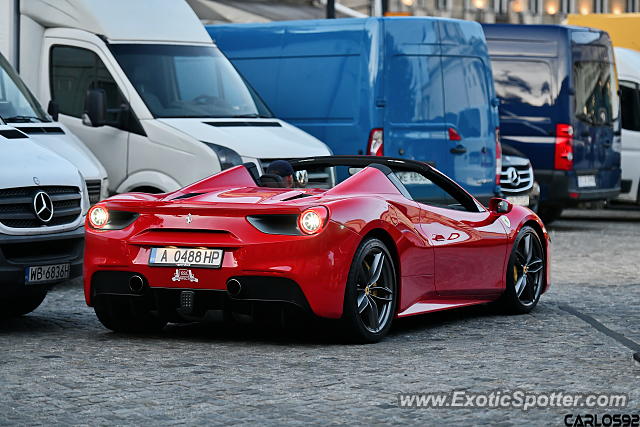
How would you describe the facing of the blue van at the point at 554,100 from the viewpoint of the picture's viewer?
facing away from the viewer and to the left of the viewer

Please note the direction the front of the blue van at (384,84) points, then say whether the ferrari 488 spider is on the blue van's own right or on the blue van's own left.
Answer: on the blue van's own left

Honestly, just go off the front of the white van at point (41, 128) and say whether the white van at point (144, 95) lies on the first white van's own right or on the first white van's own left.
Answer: on the first white van's own left

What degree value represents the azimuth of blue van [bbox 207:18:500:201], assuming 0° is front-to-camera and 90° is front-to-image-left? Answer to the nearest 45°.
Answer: approximately 135°

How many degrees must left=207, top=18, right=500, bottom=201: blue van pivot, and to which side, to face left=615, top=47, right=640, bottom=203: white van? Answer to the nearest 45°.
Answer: approximately 90° to its right

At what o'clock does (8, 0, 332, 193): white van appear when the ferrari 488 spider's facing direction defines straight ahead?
The white van is roughly at 10 o'clock from the ferrari 488 spider.

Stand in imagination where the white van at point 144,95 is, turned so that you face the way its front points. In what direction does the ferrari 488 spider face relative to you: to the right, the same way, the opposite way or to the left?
to the left

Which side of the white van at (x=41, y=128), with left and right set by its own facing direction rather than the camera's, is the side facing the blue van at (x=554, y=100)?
left

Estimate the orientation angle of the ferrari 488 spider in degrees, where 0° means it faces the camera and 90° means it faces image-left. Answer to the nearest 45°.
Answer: approximately 225°

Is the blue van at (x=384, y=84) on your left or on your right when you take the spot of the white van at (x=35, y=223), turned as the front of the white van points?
on your left
